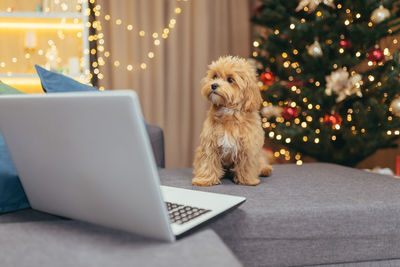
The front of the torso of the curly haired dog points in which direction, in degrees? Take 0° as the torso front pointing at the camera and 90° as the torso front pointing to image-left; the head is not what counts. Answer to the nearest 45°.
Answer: approximately 45°

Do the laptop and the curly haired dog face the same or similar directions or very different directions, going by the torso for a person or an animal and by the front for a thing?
very different directions

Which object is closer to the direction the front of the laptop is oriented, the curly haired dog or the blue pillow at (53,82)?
the curly haired dog

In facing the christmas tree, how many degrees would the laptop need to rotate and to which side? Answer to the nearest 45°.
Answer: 0° — it already faces it
